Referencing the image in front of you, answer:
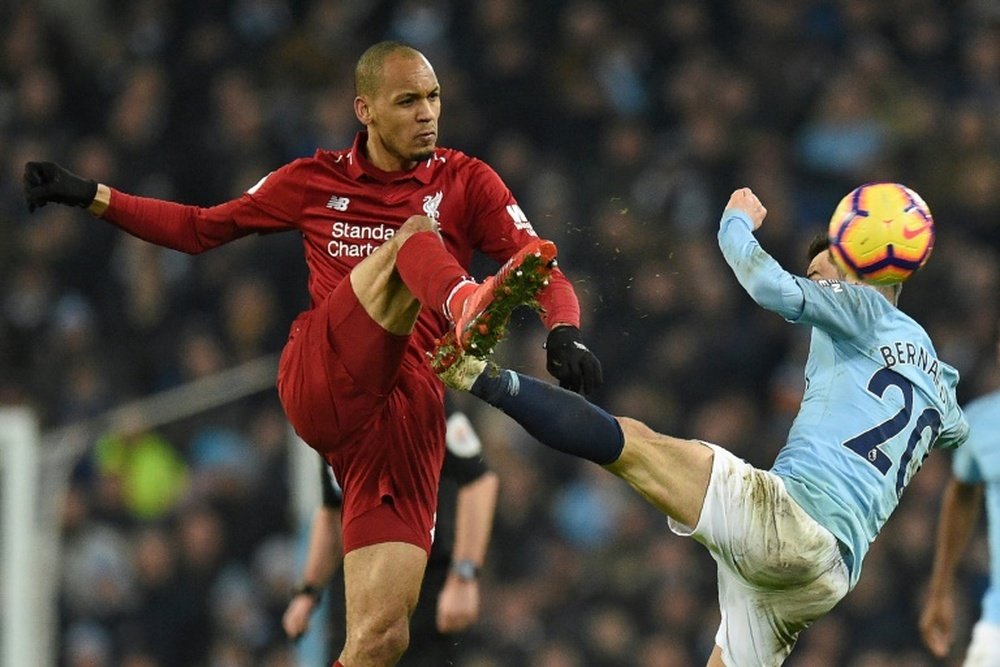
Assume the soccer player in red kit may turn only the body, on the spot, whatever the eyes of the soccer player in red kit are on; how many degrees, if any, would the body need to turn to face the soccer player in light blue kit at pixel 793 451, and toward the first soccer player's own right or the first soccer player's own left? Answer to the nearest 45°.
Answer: approximately 45° to the first soccer player's own left

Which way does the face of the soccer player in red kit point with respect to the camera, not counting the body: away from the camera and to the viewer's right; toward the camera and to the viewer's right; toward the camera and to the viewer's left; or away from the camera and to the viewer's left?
toward the camera and to the viewer's right

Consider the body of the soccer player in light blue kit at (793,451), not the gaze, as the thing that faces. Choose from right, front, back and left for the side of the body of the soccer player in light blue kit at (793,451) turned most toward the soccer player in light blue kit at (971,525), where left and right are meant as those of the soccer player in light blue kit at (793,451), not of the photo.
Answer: right

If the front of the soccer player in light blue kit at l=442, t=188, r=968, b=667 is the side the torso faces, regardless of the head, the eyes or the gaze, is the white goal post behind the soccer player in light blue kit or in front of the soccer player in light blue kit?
in front

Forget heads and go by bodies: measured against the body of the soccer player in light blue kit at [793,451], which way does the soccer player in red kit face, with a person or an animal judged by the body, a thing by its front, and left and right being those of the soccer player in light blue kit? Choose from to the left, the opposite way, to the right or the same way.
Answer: the opposite way

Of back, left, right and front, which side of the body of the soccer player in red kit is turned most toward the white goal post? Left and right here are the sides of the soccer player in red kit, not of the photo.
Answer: back

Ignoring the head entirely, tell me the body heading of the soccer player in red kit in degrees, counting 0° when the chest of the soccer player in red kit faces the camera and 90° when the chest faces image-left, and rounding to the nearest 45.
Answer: approximately 315°

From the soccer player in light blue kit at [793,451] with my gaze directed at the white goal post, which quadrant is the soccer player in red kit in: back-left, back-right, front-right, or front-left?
front-left

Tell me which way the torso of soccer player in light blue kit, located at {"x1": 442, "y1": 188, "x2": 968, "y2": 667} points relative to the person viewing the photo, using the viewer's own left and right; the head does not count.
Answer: facing away from the viewer and to the left of the viewer

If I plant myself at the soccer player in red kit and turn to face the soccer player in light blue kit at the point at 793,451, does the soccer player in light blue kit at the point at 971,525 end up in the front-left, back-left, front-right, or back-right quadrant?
front-left

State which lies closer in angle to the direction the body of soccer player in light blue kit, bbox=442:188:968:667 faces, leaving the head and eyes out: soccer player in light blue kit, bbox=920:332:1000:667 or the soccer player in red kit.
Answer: the soccer player in red kit
